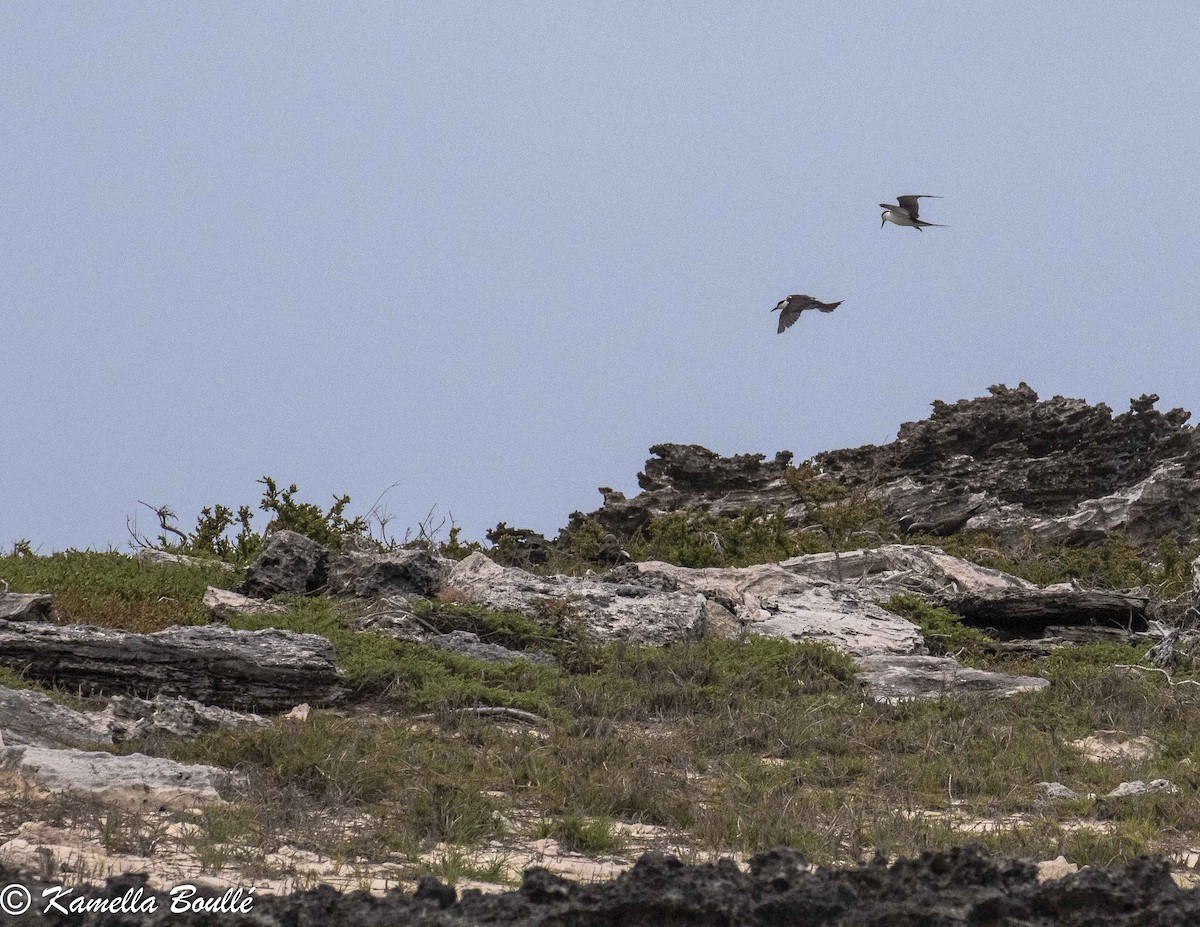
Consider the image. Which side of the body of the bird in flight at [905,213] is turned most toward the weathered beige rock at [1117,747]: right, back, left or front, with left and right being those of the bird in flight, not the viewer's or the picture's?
left

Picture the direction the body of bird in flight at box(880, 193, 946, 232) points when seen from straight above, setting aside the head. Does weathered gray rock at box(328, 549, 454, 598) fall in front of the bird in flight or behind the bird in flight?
in front

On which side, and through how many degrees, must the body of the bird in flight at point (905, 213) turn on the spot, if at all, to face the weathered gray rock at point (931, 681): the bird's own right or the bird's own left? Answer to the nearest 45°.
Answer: approximately 90° to the bird's own left

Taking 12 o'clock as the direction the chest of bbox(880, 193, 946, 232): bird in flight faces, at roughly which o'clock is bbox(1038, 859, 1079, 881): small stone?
The small stone is roughly at 9 o'clock from the bird in flight.

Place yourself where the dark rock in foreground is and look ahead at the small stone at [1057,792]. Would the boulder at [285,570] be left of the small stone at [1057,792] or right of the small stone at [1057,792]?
left

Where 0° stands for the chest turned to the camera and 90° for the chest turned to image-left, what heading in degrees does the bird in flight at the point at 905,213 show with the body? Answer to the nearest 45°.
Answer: approximately 90°

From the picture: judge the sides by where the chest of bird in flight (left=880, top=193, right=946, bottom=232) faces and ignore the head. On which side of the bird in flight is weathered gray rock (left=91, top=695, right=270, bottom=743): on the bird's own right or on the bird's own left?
on the bird's own left

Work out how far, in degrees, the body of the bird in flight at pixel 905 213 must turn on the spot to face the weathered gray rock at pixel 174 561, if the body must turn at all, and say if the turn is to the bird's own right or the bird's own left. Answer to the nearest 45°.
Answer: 0° — it already faces it

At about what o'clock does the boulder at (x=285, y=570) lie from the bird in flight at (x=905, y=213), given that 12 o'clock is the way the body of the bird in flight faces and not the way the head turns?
The boulder is roughly at 11 o'clock from the bird in flight.
